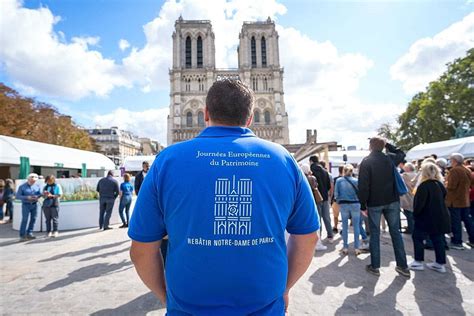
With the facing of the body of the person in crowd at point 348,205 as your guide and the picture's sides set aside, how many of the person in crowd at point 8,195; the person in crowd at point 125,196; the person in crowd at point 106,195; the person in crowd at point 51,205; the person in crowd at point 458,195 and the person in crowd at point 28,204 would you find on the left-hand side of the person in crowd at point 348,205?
5

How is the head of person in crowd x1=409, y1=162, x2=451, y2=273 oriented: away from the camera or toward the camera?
away from the camera

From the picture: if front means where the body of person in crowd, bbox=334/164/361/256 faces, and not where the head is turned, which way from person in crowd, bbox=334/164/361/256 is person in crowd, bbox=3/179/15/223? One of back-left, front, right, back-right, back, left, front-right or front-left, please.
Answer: left

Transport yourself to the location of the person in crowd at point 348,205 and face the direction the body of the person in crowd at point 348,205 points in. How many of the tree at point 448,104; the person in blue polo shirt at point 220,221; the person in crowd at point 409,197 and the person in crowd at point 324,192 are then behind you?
1

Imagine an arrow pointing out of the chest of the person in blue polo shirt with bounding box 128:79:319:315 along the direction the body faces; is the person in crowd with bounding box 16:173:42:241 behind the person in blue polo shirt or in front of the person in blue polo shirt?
in front

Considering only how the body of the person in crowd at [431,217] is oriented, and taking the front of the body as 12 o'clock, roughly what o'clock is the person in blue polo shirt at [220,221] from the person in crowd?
The person in blue polo shirt is roughly at 8 o'clock from the person in crowd.

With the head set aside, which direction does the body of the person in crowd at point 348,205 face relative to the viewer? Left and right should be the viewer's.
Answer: facing away from the viewer

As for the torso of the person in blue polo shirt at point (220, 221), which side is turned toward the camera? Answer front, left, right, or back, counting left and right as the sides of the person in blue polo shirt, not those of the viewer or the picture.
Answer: back

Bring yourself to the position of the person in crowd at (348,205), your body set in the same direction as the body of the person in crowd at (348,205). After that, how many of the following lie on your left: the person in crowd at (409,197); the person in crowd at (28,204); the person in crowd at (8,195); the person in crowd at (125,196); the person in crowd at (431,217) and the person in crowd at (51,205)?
4

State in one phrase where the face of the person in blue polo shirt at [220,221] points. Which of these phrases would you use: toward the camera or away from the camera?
away from the camera

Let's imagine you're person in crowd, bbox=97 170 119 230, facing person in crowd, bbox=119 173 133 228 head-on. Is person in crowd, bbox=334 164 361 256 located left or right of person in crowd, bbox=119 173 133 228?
right

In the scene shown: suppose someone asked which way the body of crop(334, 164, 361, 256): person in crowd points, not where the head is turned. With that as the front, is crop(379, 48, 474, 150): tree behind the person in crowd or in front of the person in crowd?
in front

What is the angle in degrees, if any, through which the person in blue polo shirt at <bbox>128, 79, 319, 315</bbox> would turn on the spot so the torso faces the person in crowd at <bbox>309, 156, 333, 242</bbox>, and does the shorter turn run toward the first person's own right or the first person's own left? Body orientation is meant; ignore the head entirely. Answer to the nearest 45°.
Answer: approximately 45° to the first person's own right

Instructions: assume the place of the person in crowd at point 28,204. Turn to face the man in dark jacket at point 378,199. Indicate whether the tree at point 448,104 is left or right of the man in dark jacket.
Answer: left

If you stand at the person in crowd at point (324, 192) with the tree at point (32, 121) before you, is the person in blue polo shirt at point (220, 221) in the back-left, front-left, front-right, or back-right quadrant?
back-left

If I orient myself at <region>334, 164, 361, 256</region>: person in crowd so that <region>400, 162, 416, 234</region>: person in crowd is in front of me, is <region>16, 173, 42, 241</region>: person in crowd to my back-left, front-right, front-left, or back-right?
back-left

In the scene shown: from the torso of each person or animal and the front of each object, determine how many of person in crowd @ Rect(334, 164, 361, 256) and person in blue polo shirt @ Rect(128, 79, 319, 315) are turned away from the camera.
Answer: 2

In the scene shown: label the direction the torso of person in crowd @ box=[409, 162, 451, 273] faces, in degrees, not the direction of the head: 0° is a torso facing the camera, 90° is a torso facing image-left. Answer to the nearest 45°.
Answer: approximately 135°
